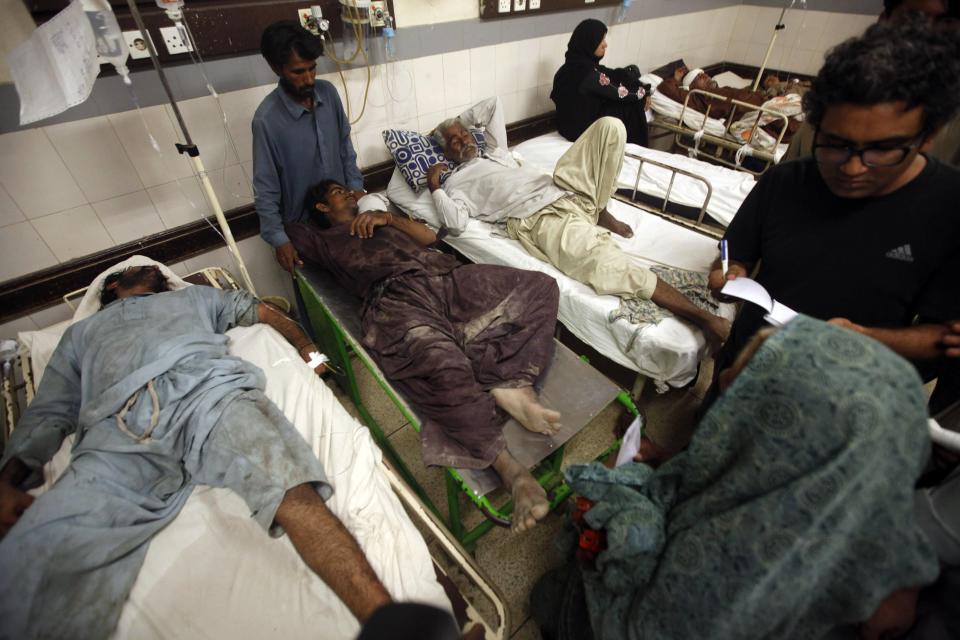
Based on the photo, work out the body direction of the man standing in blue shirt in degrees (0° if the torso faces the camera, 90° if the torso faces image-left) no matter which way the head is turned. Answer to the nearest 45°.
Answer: approximately 315°

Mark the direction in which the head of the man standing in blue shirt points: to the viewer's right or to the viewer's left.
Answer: to the viewer's right

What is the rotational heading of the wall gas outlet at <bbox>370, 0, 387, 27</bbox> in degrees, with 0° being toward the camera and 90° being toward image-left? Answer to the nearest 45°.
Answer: approximately 315°

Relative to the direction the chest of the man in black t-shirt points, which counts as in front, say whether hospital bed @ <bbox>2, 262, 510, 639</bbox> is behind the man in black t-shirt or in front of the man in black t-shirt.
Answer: in front

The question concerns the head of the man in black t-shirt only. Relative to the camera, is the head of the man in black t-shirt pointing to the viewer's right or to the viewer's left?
to the viewer's left

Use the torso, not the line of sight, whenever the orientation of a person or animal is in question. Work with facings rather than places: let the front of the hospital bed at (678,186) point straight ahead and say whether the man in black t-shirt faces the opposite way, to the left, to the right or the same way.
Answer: to the right

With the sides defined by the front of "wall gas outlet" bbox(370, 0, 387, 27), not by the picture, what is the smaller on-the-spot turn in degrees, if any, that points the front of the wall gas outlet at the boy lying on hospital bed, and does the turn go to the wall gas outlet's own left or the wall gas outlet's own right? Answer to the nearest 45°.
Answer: approximately 45° to the wall gas outlet's own right

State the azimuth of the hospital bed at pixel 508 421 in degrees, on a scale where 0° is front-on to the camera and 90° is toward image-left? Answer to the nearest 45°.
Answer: approximately 315°

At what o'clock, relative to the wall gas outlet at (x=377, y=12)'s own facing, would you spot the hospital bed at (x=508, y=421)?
The hospital bed is roughly at 1 o'clock from the wall gas outlet.

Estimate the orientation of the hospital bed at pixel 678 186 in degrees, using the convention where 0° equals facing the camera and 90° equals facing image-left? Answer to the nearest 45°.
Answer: approximately 315°
